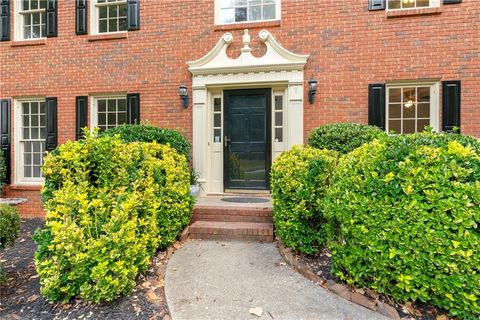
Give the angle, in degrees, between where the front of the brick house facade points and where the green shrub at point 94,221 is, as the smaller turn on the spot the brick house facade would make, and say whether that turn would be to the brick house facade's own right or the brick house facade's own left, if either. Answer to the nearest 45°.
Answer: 0° — it already faces it

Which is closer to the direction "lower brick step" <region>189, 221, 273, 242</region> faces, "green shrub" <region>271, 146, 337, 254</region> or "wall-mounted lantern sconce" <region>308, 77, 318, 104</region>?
the green shrub

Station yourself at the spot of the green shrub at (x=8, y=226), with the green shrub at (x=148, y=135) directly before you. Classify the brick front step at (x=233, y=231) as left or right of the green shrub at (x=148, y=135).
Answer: right

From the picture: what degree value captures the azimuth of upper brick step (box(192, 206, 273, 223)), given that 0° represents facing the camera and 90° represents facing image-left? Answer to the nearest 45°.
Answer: approximately 0°

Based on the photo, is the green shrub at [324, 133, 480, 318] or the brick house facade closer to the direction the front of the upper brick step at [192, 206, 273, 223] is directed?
the green shrub

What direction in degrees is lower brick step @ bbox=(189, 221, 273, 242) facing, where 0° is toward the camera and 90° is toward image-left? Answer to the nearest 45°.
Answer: approximately 0°

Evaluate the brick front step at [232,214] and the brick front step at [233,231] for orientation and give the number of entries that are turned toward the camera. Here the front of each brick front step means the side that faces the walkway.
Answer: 2

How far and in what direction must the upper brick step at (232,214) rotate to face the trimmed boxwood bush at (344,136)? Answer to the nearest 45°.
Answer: approximately 90° to its left
